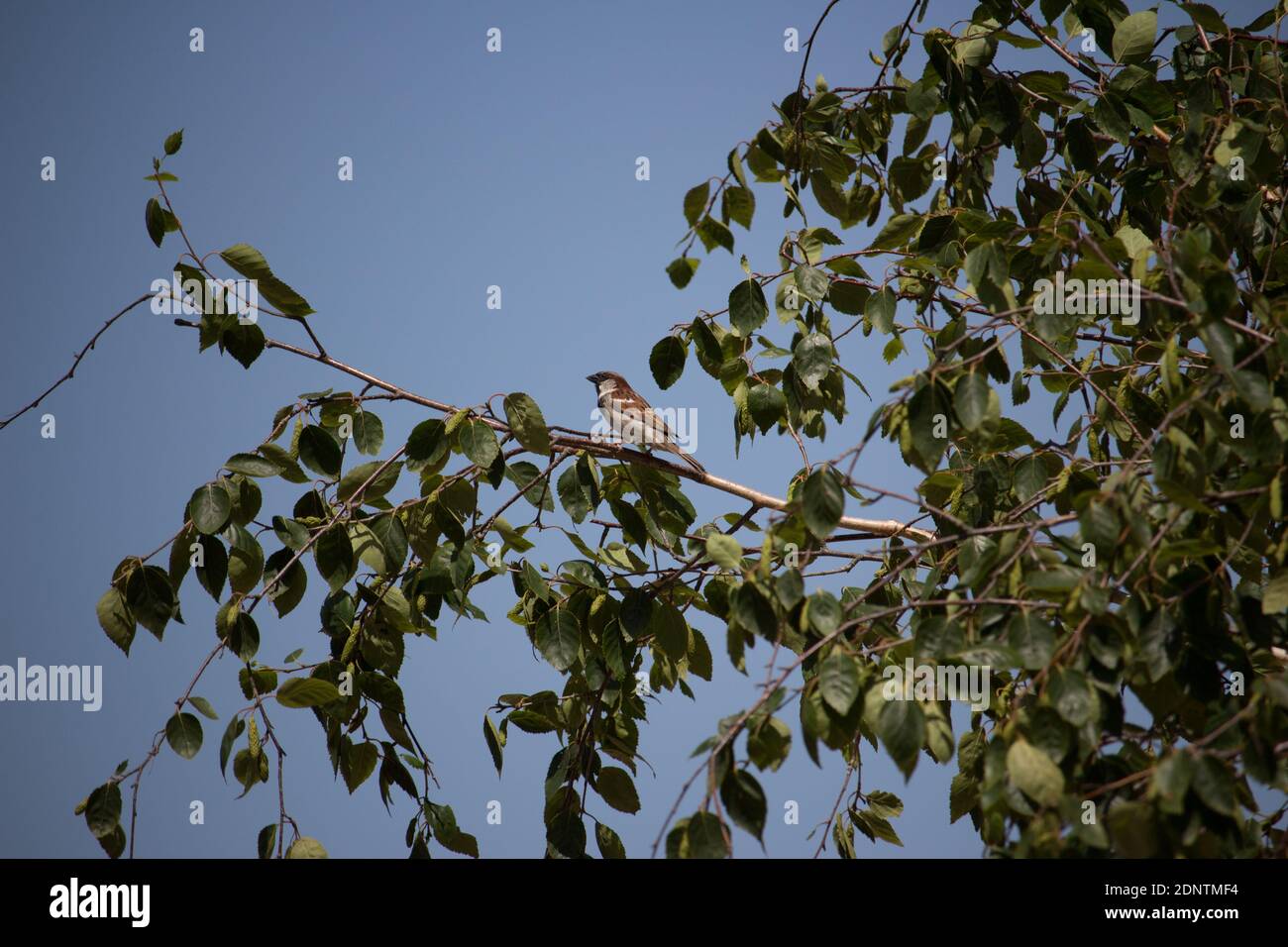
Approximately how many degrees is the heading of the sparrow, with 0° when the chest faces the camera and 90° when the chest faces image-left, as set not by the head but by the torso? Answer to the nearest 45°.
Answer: approximately 90°
